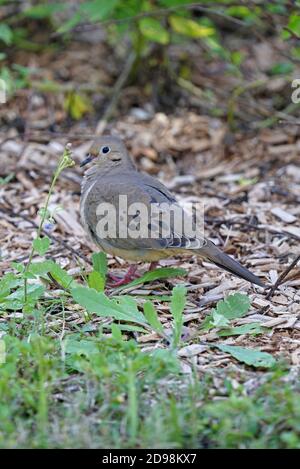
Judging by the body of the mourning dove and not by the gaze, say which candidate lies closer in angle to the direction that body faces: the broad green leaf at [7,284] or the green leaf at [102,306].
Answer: the broad green leaf

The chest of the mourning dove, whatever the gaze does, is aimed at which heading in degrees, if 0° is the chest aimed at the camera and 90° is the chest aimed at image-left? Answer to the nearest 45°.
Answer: approximately 90°

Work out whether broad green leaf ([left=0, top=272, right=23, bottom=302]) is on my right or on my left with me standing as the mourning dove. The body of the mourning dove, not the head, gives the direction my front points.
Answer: on my left

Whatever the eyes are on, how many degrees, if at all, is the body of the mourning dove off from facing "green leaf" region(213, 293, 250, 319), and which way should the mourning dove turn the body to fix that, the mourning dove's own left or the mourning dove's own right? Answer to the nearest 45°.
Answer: approximately 135° to the mourning dove's own left

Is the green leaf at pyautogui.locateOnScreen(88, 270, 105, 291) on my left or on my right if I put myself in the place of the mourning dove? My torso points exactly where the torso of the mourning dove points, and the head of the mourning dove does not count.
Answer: on my left

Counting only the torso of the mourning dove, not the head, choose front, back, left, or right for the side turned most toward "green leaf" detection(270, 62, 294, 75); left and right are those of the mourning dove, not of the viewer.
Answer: right

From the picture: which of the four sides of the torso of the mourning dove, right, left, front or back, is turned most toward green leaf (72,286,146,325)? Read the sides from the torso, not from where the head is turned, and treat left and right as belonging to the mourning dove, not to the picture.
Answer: left

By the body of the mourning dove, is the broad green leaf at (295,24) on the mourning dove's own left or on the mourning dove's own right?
on the mourning dove's own right

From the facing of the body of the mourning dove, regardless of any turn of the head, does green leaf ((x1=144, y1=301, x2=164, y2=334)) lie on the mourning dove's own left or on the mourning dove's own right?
on the mourning dove's own left

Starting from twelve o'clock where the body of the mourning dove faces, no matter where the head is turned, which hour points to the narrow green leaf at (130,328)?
The narrow green leaf is roughly at 9 o'clock from the mourning dove.

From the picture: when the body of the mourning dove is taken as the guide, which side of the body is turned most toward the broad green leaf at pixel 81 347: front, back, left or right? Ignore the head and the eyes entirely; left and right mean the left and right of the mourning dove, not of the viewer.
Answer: left

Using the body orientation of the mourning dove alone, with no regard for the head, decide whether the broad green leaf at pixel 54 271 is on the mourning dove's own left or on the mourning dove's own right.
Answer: on the mourning dove's own left

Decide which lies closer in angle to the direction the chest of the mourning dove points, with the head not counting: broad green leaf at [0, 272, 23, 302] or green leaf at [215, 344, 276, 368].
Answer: the broad green leaf

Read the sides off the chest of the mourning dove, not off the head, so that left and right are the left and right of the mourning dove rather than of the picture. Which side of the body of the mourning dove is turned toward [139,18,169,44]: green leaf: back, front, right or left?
right
